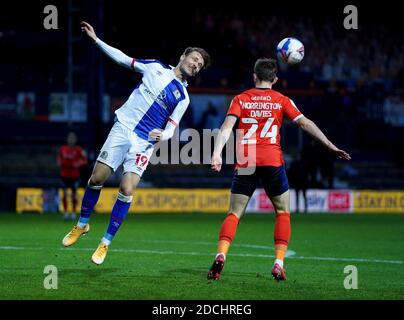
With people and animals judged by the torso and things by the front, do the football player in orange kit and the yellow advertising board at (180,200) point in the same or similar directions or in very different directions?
very different directions

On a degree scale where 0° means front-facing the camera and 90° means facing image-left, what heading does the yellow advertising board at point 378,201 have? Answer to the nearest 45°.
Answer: approximately 0°

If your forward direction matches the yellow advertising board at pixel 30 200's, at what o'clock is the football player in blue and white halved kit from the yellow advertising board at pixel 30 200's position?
The football player in blue and white halved kit is roughly at 12 o'clock from the yellow advertising board.

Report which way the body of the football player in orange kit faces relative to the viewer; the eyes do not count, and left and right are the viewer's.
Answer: facing away from the viewer

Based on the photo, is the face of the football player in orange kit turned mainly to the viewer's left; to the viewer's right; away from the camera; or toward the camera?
away from the camera

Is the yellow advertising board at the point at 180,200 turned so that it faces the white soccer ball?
yes

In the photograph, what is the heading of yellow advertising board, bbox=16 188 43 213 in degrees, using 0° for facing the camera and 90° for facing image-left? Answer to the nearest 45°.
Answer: approximately 0°
